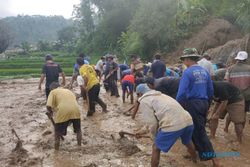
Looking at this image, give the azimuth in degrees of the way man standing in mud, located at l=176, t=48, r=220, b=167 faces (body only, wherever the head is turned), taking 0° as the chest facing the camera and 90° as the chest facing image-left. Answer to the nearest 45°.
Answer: approximately 135°

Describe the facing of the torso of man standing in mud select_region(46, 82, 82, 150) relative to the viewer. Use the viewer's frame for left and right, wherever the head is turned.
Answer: facing away from the viewer and to the left of the viewer

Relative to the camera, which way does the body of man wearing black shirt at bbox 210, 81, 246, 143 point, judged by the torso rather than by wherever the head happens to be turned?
to the viewer's left

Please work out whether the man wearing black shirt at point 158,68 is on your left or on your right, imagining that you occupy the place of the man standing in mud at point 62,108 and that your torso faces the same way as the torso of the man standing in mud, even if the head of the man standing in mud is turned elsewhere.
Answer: on your right
